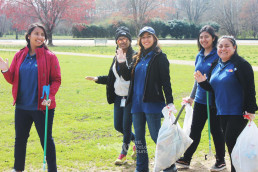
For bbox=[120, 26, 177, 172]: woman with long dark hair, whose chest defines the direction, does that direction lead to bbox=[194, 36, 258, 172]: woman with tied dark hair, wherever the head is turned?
no

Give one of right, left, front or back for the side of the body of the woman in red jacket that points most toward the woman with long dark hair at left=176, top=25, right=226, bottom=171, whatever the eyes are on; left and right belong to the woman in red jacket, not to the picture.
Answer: left

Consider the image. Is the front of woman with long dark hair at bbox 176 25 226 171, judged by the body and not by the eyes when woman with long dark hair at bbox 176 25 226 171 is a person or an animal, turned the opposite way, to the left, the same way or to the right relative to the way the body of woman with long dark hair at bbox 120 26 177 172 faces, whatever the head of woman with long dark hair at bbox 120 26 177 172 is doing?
the same way

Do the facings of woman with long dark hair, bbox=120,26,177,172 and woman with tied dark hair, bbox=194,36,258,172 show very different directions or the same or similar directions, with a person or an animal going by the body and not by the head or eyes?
same or similar directions

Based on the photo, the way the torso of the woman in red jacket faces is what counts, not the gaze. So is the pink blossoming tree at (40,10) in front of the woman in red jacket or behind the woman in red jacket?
behind

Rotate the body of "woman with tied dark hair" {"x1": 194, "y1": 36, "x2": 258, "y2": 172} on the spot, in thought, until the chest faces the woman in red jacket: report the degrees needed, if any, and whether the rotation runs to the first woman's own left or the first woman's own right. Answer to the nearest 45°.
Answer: approximately 45° to the first woman's own right

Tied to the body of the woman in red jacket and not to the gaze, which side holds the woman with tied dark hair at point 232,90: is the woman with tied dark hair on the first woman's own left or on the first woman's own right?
on the first woman's own left

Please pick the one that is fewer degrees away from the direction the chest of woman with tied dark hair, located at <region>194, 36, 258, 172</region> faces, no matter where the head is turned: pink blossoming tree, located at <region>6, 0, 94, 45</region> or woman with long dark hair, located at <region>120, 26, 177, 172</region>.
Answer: the woman with long dark hair

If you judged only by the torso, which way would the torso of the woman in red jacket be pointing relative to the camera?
toward the camera

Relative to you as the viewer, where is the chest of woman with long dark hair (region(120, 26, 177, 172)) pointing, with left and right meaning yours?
facing the viewer and to the left of the viewer

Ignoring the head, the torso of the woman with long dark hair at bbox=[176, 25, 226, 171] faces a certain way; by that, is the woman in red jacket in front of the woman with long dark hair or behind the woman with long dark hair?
in front

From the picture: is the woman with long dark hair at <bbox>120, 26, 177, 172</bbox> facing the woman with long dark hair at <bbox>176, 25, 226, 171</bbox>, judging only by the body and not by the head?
no

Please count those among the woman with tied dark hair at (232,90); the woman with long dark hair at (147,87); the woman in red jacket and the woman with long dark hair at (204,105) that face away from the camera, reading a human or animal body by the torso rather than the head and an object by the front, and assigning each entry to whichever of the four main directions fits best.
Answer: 0

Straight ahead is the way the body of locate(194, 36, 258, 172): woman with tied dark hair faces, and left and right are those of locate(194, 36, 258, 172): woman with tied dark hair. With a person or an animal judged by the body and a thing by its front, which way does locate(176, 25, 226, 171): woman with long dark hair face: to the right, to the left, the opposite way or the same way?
the same way

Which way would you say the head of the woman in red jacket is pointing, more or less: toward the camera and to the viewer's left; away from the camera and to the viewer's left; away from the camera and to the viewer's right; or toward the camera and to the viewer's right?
toward the camera and to the viewer's right

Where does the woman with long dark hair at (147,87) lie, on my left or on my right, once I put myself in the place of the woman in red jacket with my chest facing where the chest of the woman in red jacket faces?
on my left

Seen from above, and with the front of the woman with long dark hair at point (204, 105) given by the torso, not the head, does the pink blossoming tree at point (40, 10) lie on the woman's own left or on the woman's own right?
on the woman's own right

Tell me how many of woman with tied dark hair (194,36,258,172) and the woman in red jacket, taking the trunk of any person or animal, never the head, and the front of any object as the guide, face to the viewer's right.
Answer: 0
